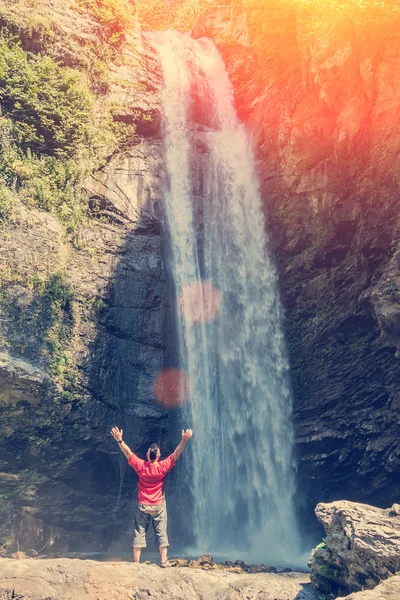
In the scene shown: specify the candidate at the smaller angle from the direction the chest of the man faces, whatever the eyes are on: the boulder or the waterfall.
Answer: the waterfall

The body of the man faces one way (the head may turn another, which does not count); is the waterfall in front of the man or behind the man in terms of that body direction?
in front

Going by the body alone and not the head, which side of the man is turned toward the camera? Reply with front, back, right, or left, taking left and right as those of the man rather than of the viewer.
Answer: back

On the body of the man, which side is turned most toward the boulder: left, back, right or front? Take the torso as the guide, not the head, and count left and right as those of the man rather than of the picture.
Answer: right
